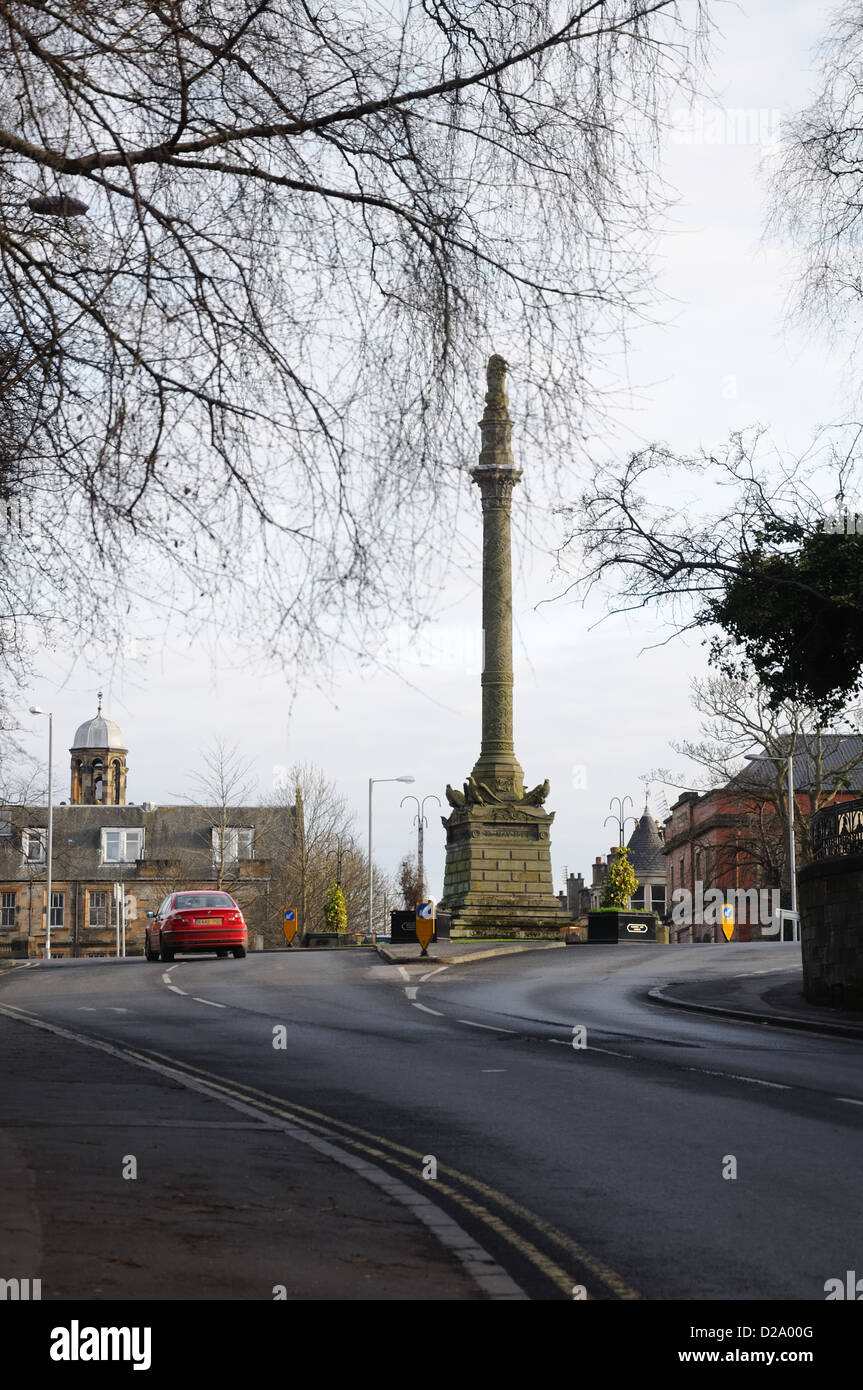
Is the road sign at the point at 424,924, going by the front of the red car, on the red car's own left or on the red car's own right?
on the red car's own right

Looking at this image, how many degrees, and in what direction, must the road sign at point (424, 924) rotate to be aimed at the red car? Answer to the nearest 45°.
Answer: approximately 90° to its right

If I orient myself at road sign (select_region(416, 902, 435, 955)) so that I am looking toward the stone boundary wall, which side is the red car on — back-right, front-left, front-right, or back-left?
back-right

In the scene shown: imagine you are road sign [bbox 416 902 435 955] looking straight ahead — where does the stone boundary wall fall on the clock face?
The stone boundary wall is roughly at 11 o'clock from the road sign.

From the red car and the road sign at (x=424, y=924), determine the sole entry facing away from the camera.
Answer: the red car

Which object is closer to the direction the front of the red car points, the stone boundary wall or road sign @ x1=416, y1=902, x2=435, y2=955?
the road sign

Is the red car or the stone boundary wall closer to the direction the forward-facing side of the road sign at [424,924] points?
the stone boundary wall

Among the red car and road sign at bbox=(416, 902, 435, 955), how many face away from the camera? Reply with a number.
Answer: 1

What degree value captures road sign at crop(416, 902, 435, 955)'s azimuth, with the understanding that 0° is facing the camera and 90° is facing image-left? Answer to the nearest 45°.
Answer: approximately 0°

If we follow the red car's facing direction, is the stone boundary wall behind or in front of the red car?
behind

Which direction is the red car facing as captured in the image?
away from the camera

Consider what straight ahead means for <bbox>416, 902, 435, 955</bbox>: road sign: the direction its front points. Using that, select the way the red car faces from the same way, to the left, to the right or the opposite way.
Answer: the opposite way
